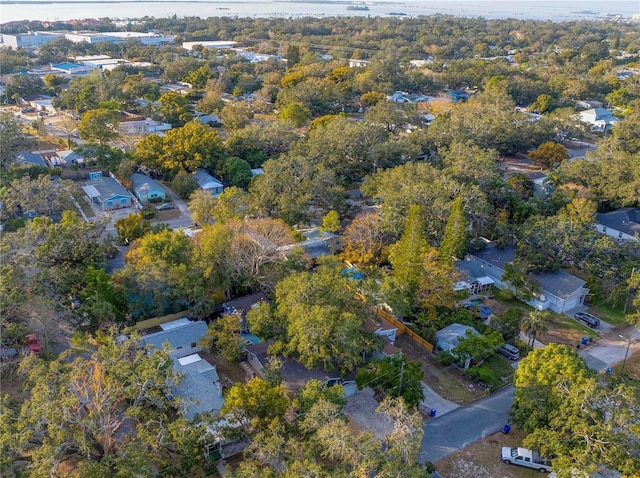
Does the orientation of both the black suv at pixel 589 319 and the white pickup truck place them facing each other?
no

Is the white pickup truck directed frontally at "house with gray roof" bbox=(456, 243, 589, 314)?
no

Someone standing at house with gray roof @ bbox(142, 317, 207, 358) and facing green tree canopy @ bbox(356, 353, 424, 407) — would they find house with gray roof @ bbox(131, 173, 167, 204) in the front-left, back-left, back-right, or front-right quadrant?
back-left

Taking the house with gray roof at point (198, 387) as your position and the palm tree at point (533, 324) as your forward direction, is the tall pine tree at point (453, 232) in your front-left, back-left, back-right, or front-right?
front-left

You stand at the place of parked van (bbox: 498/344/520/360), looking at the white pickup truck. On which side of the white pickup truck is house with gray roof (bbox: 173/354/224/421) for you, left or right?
right

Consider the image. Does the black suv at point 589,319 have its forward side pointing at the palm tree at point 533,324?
no
